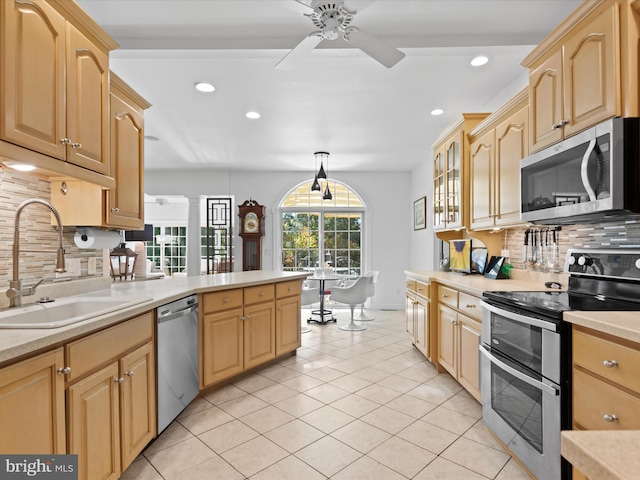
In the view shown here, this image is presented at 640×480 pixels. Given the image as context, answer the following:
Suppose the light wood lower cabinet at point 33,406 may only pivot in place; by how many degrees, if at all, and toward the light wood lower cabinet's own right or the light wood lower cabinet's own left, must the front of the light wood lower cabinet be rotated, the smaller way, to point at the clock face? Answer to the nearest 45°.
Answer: approximately 90° to the light wood lower cabinet's own left

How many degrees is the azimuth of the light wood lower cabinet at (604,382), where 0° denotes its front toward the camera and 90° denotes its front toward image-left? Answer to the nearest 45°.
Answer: approximately 45°

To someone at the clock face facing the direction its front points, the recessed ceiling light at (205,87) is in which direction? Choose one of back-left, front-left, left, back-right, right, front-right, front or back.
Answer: front

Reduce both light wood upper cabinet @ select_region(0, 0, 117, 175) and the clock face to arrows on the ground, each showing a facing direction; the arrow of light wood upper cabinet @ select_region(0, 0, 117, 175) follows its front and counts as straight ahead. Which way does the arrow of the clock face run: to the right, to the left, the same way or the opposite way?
to the right

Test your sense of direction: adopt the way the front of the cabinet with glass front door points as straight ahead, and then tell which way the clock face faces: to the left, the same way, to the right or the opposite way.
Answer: to the left

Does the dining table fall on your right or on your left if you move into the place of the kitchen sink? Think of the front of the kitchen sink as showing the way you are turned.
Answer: on your left

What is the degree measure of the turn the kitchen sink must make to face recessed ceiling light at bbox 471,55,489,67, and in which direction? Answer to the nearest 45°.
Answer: approximately 45° to its left

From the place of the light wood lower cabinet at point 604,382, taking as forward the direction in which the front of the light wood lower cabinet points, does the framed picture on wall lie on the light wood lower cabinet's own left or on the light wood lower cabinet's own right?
on the light wood lower cabinet's own right

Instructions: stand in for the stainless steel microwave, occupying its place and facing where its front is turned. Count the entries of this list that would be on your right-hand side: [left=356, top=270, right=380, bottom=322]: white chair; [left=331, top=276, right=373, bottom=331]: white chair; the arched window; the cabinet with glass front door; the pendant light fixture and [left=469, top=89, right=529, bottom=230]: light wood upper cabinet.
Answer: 6

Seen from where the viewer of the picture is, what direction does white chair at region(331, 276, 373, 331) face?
facing to the left of the viewer

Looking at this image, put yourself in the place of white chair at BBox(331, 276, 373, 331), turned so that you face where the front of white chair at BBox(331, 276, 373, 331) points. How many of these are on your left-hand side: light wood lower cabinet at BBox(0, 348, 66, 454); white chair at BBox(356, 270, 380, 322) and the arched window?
1

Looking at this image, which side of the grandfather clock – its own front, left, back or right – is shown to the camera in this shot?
front

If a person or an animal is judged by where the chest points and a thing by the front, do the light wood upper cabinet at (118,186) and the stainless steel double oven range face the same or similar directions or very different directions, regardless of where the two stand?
very different directions

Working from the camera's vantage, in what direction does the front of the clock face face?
facing the viewer

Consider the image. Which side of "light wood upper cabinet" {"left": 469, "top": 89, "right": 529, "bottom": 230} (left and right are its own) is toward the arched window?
right

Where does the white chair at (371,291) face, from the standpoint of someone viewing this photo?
facing to the left of the viewer
